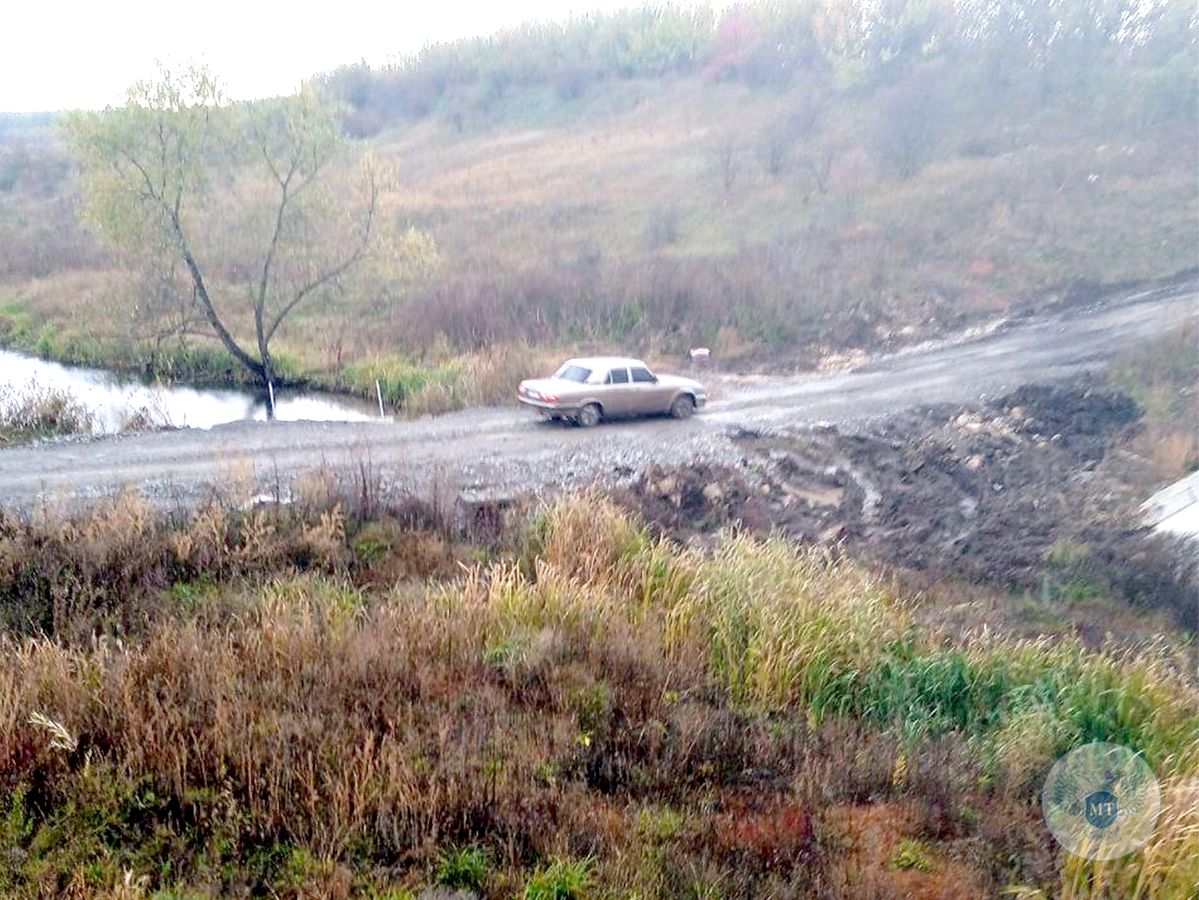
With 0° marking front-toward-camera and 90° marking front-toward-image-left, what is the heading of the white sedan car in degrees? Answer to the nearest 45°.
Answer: approximately 225°

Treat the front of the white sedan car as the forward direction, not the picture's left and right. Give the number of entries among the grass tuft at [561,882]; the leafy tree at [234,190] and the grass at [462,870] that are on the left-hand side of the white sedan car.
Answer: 1

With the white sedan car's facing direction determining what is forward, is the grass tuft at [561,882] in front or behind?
behind

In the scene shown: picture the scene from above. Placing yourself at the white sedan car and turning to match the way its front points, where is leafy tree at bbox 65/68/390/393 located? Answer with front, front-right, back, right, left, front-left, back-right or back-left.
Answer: left
